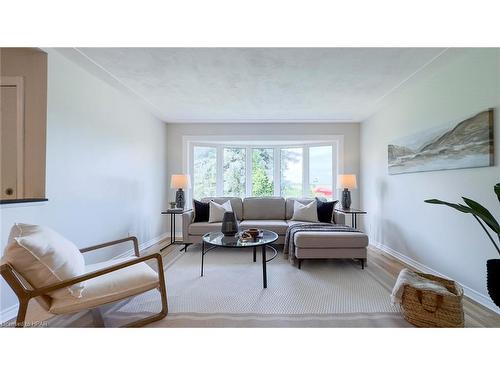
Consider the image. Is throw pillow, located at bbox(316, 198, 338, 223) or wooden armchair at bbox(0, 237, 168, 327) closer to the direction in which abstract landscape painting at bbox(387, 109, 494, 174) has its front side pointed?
the wooden armchair

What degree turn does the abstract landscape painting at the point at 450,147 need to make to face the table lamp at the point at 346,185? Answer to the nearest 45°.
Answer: approximately 90° to its right

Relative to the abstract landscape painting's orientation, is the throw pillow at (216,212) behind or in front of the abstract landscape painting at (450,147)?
in front

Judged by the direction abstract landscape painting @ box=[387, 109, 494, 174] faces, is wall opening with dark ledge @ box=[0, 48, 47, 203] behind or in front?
in front

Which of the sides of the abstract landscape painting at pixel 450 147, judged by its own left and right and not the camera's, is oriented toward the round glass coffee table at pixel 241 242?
front

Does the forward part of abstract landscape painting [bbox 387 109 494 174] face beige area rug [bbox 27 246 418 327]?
yes

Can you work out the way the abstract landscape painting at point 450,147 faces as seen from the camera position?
facing the viewer and to the left of the viewer

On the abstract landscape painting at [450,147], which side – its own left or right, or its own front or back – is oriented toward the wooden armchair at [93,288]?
front

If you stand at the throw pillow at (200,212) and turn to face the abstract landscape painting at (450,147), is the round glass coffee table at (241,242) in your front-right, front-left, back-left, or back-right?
front-right

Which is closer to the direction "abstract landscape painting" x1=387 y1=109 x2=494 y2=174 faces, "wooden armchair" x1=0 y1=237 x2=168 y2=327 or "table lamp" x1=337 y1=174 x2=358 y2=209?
the wooden armchair

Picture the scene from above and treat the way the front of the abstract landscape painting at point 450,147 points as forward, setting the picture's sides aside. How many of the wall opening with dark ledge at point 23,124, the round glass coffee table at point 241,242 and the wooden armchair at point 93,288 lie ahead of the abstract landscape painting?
3
